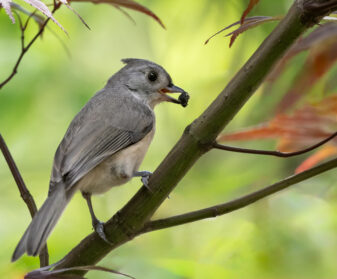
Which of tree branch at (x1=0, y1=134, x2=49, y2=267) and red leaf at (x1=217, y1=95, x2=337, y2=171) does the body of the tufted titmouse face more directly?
the red leaf

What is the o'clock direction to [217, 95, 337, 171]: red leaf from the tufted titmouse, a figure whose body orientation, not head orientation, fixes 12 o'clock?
The red leaf is roughly at 1 o'clock from the tufted titmouse.

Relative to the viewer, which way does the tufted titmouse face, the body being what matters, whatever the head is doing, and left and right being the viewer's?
facing to the right of the viewer
